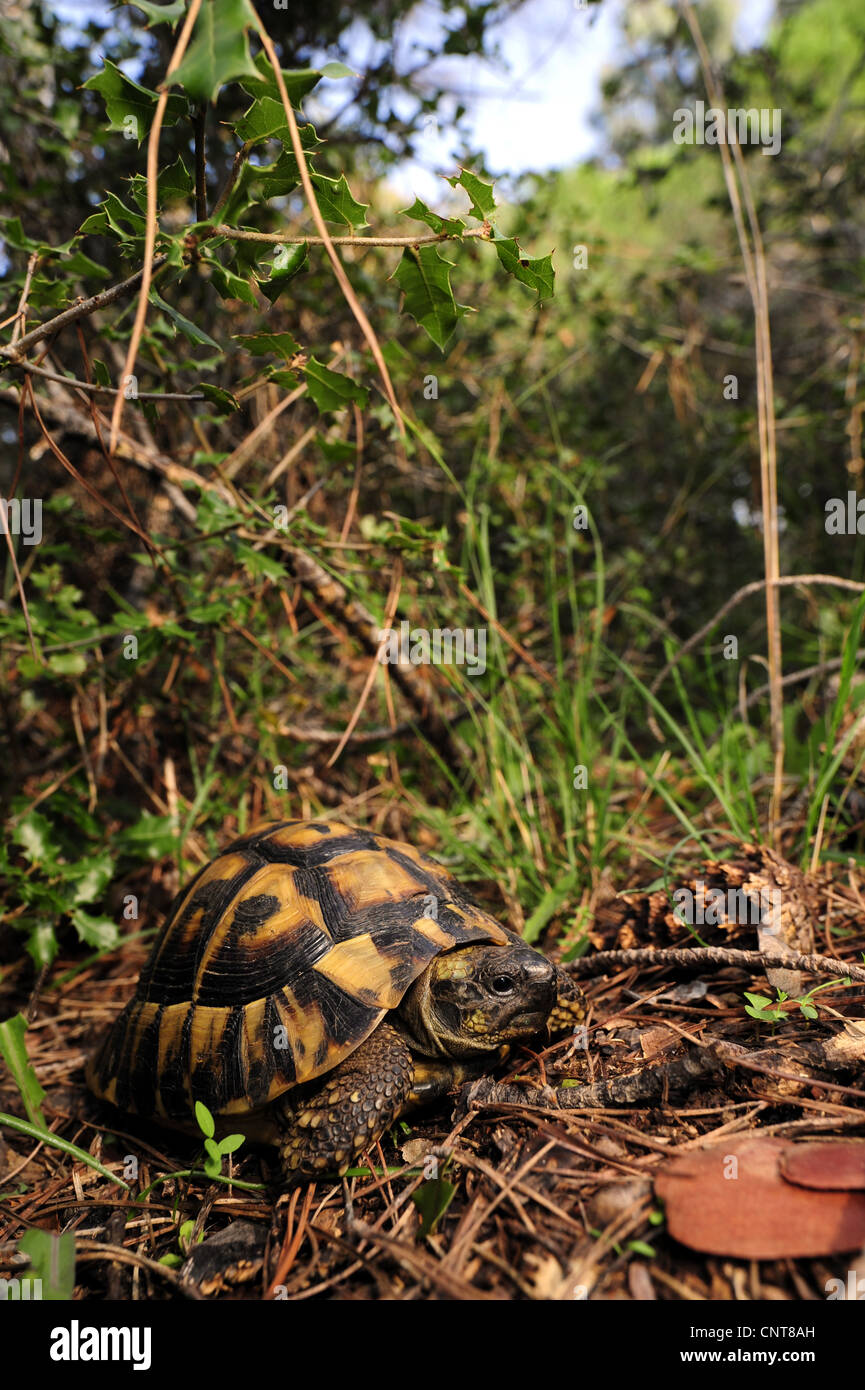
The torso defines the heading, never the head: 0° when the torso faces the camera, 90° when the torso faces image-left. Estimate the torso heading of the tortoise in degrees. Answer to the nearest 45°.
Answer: approximately 315°
